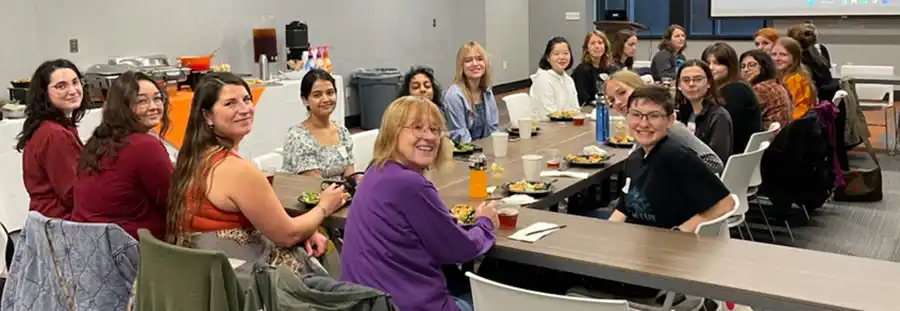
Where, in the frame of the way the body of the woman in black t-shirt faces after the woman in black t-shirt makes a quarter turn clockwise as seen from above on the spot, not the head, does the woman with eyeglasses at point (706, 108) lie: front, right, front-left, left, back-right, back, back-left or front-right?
front-right

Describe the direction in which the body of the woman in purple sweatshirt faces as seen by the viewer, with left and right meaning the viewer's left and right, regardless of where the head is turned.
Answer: facing away from the viewer and to the right of the viewer

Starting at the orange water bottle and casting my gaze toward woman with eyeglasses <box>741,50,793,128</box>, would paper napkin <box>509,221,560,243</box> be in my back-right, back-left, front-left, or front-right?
back-right
